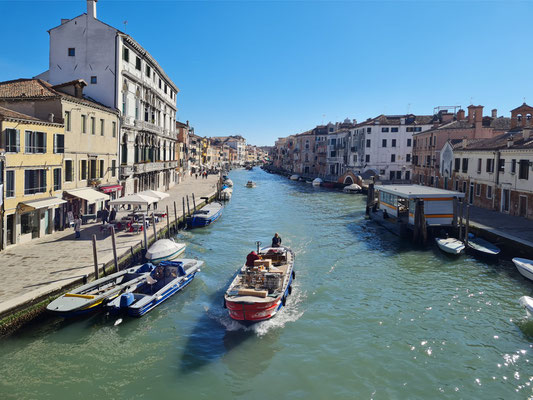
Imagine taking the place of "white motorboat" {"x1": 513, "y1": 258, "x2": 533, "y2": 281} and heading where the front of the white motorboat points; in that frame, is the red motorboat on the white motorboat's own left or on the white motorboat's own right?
on the white motorboat's own left

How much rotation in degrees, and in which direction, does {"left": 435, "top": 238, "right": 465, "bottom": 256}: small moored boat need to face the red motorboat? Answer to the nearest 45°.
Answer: approximately 90° to its left

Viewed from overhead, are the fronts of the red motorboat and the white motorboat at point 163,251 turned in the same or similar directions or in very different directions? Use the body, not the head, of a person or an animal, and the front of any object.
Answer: very different directions

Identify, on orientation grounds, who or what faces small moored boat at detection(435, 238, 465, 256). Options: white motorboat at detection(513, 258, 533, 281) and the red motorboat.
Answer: the white motorboat

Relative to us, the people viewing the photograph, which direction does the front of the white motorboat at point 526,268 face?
facing away from the viewer and to the left of the viewer
